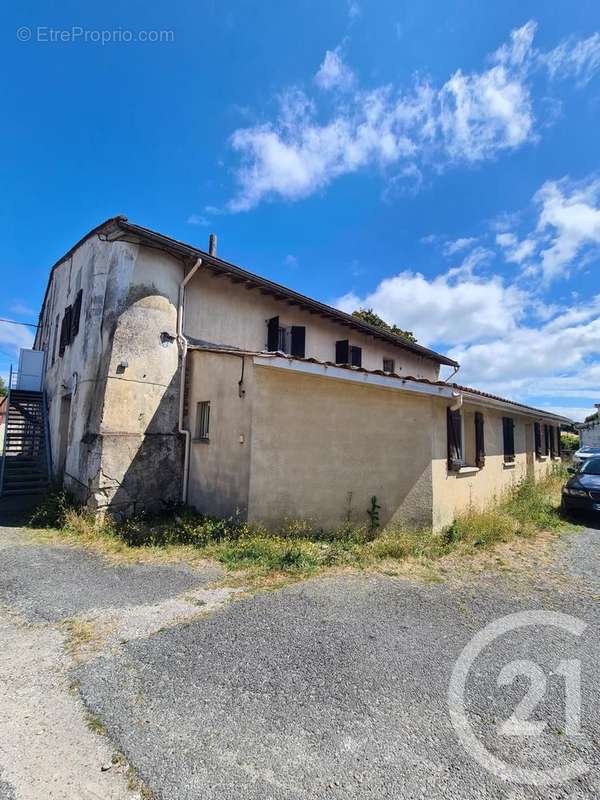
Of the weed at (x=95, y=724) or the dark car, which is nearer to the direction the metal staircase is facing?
the weed

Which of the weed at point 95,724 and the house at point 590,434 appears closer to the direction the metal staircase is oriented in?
the weed

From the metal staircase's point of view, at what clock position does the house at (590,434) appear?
The house is roughly at 9 o'clock from the metal staircase.

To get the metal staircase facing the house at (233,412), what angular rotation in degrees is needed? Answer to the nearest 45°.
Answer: approximately 45° to its left

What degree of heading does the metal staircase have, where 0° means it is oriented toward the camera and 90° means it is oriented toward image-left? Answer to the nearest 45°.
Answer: approximately 0°

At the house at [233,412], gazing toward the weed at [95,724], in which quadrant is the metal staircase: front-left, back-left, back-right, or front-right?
back-right
